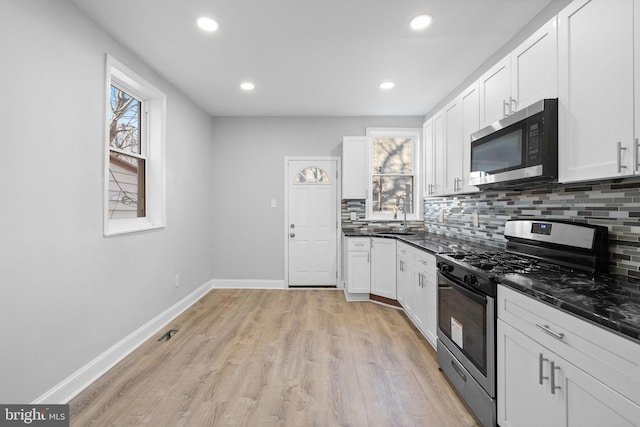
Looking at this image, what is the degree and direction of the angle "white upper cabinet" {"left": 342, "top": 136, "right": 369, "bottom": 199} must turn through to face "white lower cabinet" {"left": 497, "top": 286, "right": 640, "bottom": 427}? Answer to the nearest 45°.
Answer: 0° — it already faces it

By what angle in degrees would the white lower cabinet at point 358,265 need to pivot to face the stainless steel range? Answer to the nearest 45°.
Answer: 0° — it already faces it

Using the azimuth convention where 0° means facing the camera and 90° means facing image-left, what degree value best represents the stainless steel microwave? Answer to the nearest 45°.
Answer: approximately 45°

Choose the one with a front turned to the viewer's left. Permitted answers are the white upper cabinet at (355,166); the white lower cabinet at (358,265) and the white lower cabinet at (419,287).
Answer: the white lower cabinet at (419,287)

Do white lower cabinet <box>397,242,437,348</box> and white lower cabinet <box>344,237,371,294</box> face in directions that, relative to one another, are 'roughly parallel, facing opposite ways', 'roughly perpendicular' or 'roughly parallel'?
roughly perpendicular

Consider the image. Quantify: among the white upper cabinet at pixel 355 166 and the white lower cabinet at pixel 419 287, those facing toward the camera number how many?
1

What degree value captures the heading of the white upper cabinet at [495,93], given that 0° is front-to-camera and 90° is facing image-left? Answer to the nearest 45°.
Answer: approximately 45°

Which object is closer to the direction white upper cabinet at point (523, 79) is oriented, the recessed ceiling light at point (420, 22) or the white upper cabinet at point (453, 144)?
the recessed ceiling light

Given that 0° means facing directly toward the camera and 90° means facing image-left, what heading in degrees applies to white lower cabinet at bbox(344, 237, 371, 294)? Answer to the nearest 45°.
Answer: approximately 0°

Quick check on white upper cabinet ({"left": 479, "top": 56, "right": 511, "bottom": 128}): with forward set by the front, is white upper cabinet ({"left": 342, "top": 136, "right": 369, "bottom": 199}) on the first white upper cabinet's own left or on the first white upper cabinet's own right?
on the first white upper cabinet's own right

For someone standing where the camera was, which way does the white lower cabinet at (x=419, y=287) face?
facing to the left of the viewer
